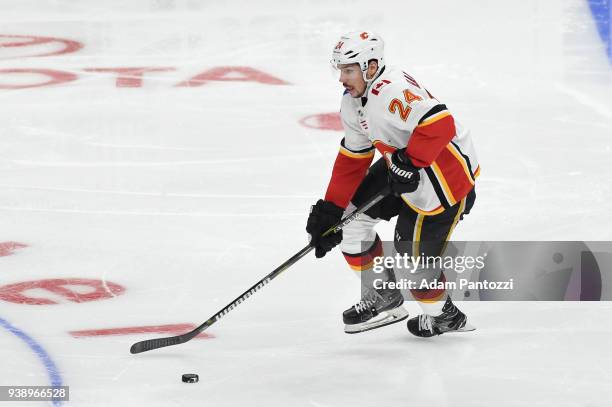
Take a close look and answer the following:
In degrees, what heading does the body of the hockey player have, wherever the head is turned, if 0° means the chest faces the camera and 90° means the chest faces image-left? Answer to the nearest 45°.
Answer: approximately 45°

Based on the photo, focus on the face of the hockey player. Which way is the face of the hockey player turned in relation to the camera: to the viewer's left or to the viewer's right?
to the viewer's left

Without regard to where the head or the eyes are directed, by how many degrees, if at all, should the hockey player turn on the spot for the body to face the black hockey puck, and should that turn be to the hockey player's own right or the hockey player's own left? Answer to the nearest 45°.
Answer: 0° — they already face it
